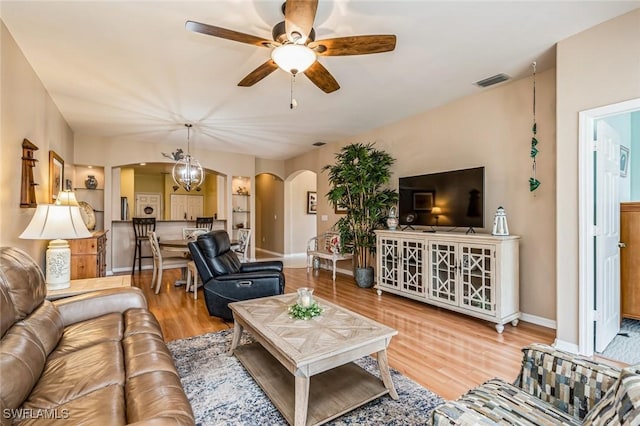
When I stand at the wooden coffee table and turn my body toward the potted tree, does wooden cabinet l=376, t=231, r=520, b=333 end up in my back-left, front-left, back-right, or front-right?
front-right

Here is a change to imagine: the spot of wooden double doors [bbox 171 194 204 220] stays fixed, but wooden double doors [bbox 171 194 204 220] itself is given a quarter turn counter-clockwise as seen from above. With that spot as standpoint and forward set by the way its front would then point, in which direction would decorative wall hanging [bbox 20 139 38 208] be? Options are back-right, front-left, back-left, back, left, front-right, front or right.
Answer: right

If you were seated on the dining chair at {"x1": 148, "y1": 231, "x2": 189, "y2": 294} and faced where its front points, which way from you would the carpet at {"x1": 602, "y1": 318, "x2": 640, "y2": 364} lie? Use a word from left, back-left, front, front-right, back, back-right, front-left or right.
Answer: front-right

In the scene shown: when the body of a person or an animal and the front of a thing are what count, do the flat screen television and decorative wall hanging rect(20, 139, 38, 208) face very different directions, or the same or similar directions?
very different directions

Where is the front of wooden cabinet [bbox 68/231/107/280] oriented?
to the viewer's right

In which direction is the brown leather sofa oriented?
to the viewer's right

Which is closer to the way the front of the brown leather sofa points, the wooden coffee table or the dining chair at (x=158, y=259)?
the wooden coffee table

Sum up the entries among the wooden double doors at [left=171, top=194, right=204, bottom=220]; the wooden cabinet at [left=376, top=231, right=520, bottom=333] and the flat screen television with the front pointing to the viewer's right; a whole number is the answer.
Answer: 0

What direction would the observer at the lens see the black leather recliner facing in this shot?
facing to the right of the viewer

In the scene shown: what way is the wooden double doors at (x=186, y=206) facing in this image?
toward the camera

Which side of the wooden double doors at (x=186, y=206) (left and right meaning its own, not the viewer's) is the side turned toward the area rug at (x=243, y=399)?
front

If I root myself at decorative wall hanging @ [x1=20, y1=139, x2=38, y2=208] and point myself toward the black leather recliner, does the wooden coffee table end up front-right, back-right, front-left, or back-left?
front-right

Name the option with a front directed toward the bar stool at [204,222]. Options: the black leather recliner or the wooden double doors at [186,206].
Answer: the wooden double doors

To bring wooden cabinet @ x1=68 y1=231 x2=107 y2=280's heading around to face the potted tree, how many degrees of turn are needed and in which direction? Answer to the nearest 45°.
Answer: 0° — it already faces it

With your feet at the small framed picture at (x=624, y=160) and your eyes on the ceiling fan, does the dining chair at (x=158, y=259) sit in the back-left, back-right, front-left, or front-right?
front-right

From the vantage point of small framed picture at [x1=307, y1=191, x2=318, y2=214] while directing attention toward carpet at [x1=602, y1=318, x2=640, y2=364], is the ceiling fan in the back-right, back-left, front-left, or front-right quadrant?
front-right

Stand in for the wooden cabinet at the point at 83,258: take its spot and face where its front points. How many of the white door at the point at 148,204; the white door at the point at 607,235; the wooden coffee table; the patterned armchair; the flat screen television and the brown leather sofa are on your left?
1

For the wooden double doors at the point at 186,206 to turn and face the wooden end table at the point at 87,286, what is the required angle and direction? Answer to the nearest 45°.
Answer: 0° — it already faces it

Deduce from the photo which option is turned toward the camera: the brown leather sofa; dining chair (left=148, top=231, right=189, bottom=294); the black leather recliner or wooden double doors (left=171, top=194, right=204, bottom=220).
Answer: the wooden double doors

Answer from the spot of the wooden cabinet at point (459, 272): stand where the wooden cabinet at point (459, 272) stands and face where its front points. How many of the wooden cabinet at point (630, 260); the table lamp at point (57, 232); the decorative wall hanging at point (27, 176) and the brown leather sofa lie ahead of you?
3

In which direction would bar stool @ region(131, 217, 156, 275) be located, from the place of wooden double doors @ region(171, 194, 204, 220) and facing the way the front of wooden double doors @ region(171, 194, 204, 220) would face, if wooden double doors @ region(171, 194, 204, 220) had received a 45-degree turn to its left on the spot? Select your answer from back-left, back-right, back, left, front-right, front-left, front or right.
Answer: front-right

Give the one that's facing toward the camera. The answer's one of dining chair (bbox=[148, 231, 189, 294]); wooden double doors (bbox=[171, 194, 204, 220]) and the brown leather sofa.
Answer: the wooden double doors
